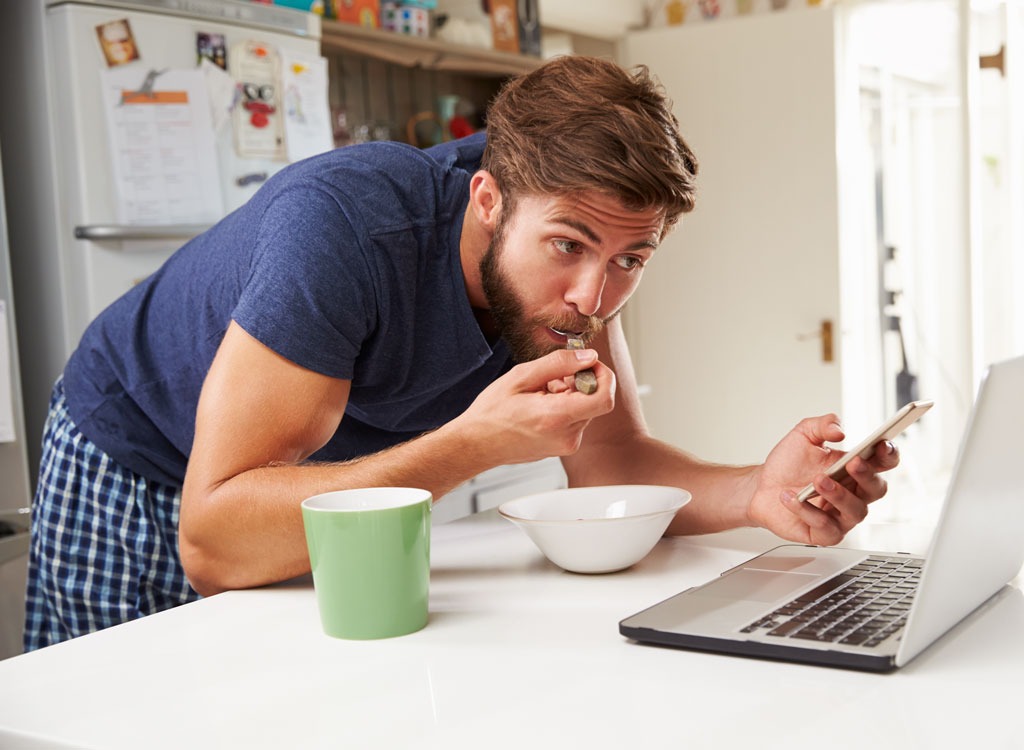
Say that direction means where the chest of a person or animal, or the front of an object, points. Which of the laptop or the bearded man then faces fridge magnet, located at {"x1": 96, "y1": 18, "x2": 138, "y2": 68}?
the laptop

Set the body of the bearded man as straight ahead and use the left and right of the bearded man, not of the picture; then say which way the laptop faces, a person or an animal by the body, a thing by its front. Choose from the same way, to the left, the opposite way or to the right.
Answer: the opposite way

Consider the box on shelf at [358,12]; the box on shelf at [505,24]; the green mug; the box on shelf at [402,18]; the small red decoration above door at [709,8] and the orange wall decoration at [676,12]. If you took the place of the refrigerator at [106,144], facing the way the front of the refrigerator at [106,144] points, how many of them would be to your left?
5

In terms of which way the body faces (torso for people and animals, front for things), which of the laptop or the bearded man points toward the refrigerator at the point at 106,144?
the laptop

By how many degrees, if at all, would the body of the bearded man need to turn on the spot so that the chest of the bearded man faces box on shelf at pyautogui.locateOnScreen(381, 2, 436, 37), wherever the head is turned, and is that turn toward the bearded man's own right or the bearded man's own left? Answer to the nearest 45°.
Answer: approximately 135° to the bearded man's own left

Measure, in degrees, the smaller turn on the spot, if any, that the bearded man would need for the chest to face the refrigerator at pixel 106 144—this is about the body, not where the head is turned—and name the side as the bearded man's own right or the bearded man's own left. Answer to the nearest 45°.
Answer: approximately 180°

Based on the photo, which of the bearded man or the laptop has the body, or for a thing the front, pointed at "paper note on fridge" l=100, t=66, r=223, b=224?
the laptop

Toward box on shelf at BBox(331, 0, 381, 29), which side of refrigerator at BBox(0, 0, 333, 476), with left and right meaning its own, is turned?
left

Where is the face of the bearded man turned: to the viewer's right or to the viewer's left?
to the viewer's right
